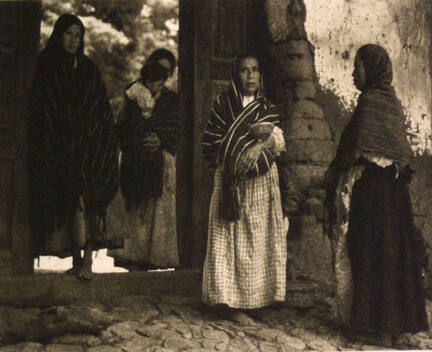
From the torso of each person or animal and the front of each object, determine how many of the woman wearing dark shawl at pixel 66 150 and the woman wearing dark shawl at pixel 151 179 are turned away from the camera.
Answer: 0

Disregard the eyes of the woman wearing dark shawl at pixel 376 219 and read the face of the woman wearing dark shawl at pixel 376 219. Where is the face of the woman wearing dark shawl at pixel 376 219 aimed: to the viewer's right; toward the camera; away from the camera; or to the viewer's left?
to the viewer's left

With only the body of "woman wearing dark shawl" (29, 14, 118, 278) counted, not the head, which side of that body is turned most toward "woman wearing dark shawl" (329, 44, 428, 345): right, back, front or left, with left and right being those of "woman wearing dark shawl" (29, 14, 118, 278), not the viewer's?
left

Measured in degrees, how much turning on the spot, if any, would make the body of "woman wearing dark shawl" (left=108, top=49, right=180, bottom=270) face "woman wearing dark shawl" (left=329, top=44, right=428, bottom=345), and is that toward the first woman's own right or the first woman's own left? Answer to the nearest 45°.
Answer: approximately 90° to the first woman's own left
